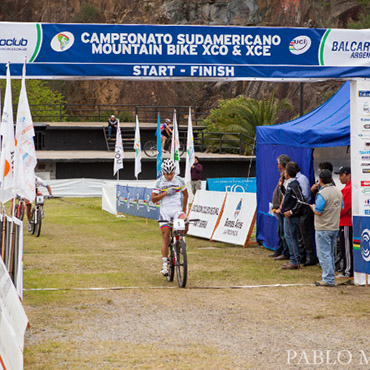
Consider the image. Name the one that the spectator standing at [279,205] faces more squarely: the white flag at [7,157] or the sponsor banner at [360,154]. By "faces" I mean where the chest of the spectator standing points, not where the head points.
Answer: the white flag

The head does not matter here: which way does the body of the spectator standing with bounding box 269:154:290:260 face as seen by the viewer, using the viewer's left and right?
facing to the left of the viewer

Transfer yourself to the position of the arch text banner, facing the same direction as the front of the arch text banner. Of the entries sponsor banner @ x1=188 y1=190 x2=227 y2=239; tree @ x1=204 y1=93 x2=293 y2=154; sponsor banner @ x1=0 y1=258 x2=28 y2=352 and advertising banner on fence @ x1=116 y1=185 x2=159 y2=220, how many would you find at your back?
3

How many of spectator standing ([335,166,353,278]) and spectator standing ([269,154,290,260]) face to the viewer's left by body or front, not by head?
2

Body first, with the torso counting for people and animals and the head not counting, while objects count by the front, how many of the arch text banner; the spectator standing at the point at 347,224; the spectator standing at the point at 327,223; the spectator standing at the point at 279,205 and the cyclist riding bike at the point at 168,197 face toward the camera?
2

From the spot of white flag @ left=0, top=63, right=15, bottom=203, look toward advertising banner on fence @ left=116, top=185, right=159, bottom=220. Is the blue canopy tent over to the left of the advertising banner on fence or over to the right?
right

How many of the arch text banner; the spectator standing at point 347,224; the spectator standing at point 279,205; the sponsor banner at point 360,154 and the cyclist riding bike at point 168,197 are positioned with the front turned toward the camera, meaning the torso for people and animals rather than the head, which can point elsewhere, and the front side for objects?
3

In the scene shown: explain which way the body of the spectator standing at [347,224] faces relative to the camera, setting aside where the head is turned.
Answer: to the viewer's left

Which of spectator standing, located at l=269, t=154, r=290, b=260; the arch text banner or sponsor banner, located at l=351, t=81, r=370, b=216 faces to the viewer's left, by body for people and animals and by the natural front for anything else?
the spectator standing

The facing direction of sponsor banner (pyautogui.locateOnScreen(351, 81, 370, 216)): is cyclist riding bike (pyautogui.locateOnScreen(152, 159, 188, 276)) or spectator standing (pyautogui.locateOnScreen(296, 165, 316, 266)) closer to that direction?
the cyclist riding bike
